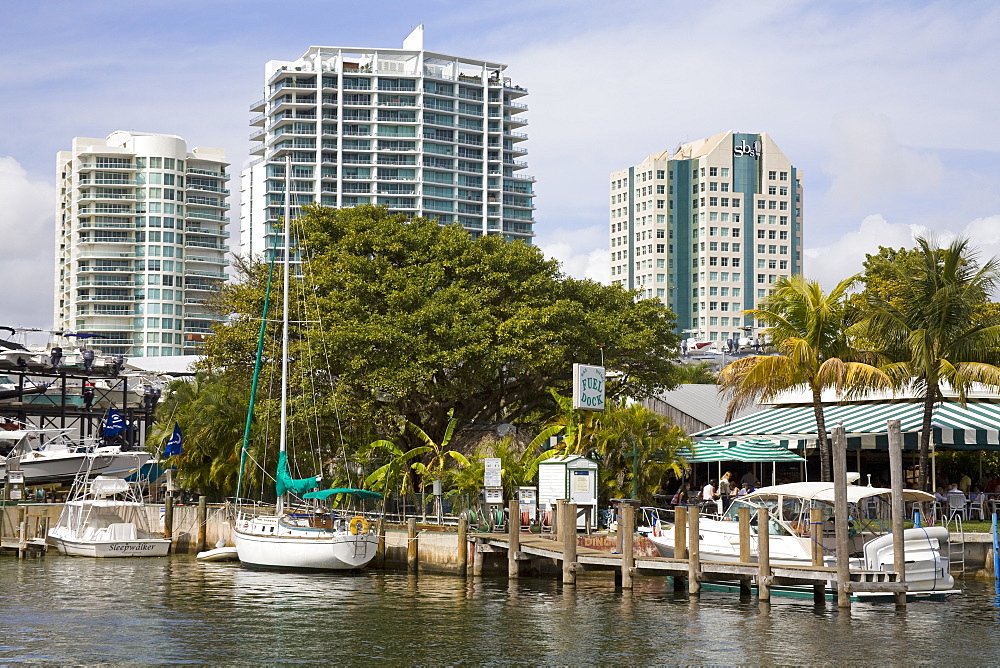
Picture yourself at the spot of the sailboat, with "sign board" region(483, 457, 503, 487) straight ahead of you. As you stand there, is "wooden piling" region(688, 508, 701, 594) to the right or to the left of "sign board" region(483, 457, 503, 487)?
right

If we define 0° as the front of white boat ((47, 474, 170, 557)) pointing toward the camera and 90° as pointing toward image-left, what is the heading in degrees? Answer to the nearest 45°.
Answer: approximately 135°

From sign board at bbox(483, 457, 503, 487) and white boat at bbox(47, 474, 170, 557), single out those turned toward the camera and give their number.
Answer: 1

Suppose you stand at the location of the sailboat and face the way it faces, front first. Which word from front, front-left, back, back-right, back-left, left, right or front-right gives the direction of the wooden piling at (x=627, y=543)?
back

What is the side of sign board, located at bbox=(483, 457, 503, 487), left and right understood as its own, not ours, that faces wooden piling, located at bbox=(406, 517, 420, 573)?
right

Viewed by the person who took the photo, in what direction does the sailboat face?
facing away from the viewer and to the left of the viewer

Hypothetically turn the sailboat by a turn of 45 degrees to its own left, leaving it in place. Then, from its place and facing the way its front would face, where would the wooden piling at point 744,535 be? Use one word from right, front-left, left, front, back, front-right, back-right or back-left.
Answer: back-left

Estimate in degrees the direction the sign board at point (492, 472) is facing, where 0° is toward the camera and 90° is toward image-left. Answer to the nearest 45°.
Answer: approximately 0°

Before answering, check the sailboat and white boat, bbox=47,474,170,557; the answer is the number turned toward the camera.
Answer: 0

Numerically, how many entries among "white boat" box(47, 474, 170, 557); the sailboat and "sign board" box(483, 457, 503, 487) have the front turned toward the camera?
1

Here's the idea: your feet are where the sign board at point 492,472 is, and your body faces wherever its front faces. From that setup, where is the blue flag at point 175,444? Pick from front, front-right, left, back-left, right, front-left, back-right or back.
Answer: back-right
